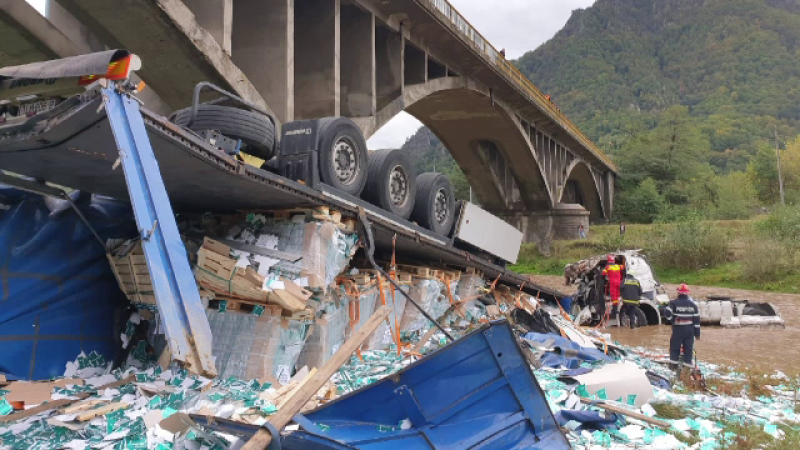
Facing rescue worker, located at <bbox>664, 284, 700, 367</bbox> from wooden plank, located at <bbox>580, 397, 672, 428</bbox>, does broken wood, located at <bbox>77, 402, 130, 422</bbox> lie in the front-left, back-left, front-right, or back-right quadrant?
back-left

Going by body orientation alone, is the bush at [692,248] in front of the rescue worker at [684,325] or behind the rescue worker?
in front

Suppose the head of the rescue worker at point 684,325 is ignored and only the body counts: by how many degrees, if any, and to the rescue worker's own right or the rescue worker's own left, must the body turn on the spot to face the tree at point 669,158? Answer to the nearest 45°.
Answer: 0° — they already face it

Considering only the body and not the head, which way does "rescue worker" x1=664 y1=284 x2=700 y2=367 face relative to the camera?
away from the camera
